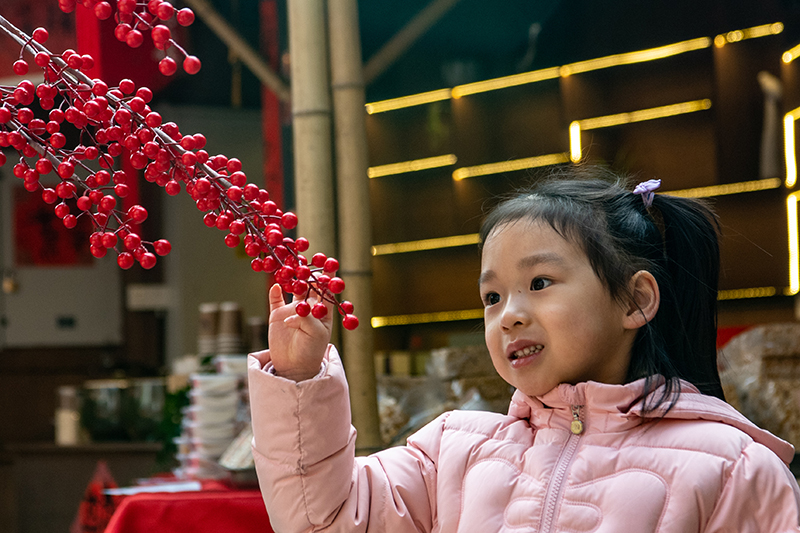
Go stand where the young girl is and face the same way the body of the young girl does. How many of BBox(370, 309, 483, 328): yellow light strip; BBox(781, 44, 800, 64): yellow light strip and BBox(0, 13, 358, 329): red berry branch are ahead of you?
1

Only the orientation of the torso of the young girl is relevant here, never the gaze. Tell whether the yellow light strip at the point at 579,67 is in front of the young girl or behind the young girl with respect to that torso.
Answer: behind

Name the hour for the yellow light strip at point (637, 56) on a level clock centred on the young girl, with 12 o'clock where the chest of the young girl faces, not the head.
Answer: The yellow light strip is roughly at 5 o'clock from the young girl.

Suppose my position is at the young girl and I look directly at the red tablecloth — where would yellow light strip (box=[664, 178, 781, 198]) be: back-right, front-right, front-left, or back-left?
front-right

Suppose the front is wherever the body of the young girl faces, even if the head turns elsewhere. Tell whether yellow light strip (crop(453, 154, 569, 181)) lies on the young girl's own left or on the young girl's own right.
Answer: on the young girl's own right

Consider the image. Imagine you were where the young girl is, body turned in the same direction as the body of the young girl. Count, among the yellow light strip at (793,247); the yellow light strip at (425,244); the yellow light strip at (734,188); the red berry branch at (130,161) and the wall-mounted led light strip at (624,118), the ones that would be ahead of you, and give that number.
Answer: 1

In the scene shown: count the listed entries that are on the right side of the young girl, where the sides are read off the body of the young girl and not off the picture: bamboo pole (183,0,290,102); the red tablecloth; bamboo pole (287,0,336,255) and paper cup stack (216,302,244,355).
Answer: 4

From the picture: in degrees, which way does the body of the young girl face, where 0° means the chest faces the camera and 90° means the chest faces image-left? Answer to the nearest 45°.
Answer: approximately 45°

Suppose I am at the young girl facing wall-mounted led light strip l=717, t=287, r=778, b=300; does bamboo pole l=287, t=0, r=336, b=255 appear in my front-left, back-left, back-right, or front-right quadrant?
front-left

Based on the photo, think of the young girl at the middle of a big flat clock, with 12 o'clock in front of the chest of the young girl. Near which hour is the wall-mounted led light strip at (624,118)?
The wall-mounted led light strip is roughly at 5 o'clock from the young girl.

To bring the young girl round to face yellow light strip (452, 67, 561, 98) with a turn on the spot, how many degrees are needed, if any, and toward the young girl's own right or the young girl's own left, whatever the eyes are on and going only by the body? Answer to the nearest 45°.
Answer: approximately 135° to the young girl's own right

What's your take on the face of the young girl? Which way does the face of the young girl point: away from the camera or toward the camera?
toward the camera

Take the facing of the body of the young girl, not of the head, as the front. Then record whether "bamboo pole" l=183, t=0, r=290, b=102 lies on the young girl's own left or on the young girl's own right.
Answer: on the young girl's own right

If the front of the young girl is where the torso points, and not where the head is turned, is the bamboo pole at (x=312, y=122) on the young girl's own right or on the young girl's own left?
on the young girl's own right

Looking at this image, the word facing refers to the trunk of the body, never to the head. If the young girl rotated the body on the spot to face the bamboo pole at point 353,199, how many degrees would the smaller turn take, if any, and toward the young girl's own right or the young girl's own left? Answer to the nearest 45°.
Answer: approximately 90° to the young girl's own right

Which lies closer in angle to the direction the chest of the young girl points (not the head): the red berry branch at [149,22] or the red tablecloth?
the red berry branch

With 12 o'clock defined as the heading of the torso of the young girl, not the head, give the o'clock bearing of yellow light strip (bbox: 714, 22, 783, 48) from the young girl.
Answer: The yellow light strip is roughly at 5 o'clock from the young girl.
